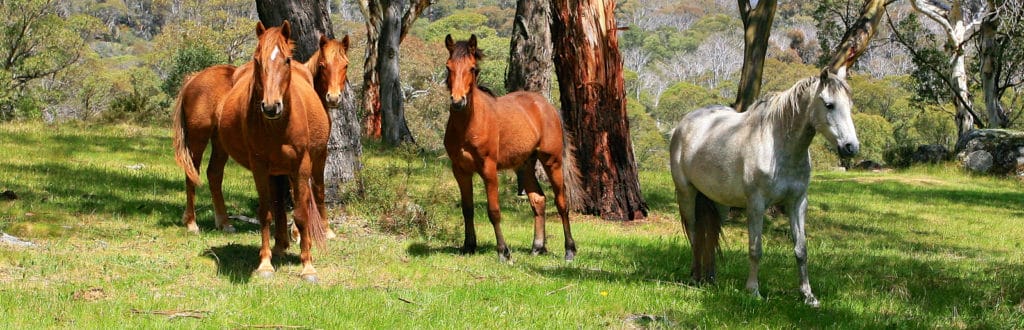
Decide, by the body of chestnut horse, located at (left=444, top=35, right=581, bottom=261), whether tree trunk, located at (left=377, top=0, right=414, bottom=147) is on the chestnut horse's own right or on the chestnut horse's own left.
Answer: on the chestnut horse's own right

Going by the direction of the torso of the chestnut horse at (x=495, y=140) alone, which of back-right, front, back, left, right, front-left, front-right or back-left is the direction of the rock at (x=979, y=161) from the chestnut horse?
back

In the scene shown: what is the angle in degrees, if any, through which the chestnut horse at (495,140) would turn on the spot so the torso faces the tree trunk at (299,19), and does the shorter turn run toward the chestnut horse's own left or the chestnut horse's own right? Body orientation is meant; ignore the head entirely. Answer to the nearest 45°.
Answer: approximately 90° to the chestnut horse's own right

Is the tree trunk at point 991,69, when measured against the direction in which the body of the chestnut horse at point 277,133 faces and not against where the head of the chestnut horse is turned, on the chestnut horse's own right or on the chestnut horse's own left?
on the chestnut horse's own left

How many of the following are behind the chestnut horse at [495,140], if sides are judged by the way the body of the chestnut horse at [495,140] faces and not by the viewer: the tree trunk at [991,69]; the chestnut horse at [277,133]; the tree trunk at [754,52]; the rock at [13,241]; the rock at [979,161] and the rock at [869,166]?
4

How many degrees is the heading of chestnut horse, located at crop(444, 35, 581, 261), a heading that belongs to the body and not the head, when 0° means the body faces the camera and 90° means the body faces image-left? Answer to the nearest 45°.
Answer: approximately 45°
